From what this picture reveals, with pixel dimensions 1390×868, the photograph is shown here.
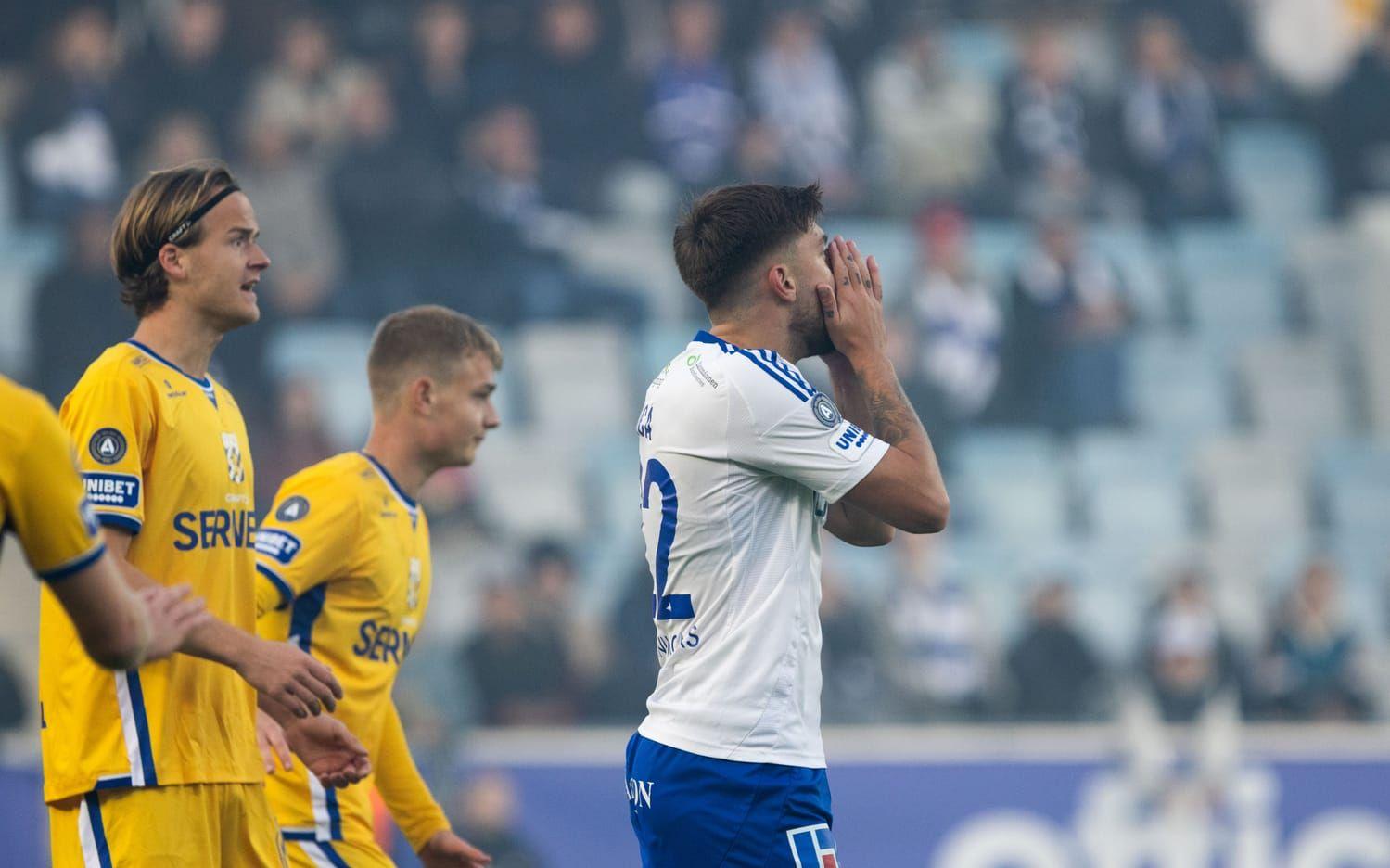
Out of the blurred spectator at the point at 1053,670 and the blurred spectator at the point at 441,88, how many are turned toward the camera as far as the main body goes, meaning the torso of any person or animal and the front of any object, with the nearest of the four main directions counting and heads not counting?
2

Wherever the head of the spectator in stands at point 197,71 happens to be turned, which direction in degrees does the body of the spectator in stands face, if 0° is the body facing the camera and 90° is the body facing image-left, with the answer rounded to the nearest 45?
approximately 0°

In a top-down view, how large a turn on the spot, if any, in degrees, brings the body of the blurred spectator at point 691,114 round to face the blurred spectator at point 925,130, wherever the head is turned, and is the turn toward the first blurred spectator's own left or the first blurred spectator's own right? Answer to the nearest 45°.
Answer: approximately 90° to the first blurred spectator's own left

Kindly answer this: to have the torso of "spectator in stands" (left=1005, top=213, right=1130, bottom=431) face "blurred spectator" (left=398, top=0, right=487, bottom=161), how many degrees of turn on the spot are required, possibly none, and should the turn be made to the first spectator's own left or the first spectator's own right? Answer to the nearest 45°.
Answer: approximately 90° to the first spectator's own right

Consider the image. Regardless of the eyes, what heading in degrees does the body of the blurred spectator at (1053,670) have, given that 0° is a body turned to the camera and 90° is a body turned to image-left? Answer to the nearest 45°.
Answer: approximately 0°

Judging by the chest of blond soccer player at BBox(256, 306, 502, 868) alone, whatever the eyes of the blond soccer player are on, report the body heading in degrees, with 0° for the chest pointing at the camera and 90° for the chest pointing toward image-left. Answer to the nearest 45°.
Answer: approximately 315°

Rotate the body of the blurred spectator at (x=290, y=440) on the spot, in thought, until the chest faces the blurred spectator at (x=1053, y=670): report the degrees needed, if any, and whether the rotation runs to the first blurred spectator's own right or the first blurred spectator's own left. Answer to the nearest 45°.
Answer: approximately 90° to the first blurred spectator's own left

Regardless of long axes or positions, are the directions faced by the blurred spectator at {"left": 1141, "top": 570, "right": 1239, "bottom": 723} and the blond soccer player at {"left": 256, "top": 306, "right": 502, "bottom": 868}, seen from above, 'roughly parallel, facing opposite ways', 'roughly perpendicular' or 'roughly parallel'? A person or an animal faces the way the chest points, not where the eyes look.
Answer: roughly perpendicular

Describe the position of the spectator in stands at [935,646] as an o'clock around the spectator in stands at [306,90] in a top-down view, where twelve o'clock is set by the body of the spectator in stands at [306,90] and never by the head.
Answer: the spectator in stands at [935,646] is roughly at 10 o'clock from the spectator in stands at [306,90].

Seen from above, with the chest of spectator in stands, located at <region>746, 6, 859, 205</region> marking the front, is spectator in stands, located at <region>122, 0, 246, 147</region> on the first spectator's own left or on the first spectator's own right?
on the first spectator's own right
